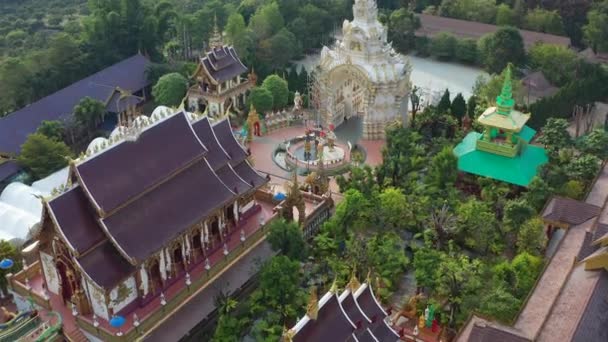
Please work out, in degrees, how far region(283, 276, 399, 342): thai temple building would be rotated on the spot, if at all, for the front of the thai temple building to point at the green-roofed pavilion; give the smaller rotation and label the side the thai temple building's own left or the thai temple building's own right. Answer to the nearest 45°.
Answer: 0° — it already faces it

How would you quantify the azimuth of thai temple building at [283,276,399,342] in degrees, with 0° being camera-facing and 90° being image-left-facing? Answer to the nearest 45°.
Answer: approximately 225°

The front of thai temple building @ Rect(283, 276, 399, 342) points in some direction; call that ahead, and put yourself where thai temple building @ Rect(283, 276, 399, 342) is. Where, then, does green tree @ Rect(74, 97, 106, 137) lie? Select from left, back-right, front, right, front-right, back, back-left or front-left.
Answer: left

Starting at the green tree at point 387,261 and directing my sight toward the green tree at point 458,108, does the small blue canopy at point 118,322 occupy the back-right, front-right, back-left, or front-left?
back-left

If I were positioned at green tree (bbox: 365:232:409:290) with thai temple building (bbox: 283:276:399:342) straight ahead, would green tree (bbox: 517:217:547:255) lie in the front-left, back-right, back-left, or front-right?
back-left

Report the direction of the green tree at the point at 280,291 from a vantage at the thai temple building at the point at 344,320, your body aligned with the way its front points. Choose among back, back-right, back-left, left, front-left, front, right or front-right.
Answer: left

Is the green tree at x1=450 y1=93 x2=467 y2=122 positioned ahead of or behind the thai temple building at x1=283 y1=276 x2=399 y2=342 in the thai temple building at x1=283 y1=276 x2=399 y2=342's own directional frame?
ahead
